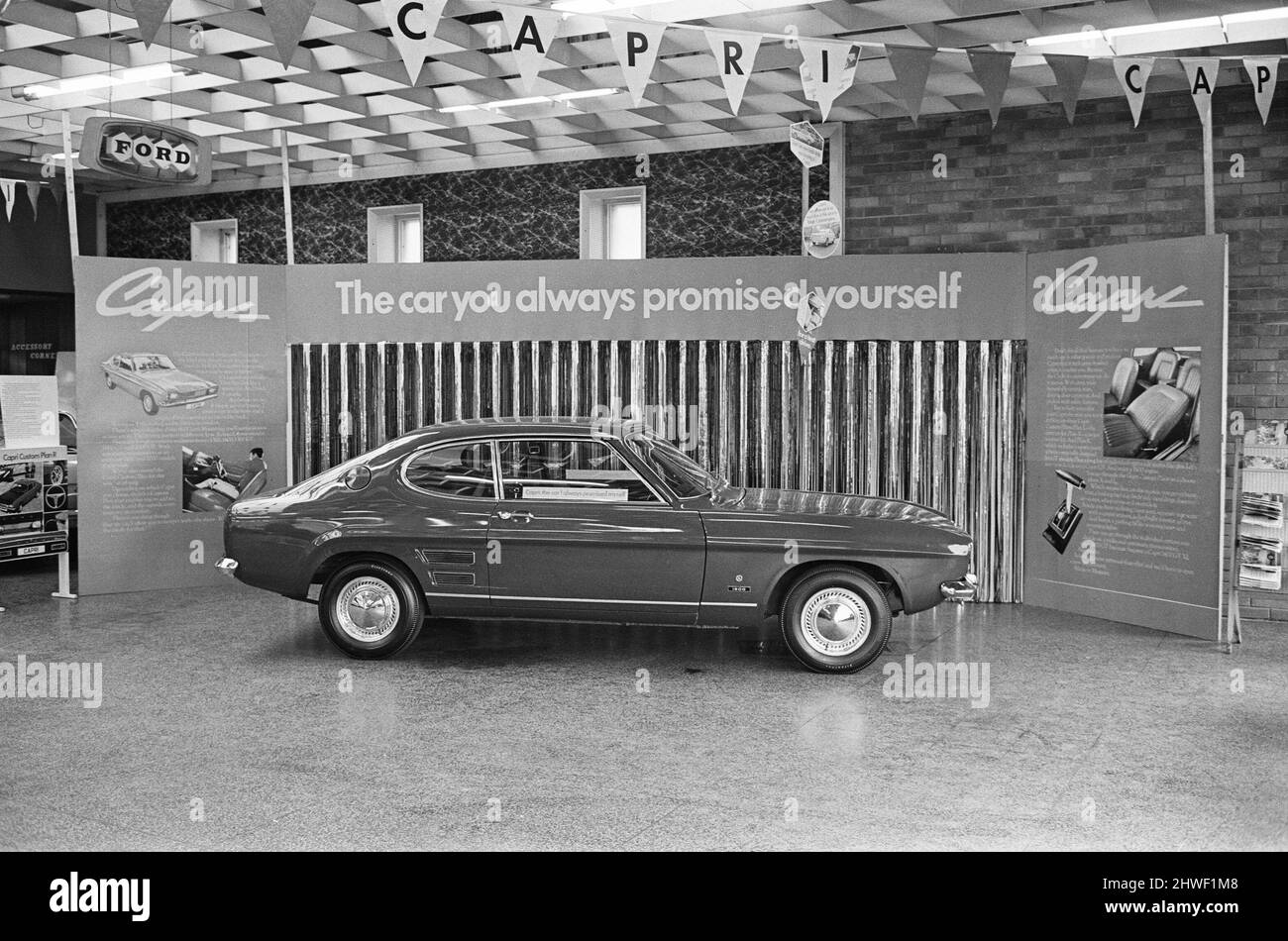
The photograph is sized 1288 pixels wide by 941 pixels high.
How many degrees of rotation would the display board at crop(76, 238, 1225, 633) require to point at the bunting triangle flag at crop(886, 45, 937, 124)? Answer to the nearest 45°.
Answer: approximately 45° to its left

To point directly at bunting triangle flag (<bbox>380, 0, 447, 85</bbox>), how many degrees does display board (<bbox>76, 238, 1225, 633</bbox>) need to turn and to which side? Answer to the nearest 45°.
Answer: approximately 45° to its right

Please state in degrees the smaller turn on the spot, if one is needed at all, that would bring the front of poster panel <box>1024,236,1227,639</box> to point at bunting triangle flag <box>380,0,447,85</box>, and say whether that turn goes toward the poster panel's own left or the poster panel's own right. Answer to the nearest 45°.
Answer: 0° — it already faces it

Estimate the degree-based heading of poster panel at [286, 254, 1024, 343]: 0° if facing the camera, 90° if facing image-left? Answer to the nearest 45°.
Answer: approximately 0°

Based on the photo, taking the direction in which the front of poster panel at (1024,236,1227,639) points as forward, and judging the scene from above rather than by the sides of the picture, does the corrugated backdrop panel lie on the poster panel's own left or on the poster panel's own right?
on the poster panel's own right

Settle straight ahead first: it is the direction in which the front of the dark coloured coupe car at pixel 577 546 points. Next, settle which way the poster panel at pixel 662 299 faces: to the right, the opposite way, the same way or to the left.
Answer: to the right

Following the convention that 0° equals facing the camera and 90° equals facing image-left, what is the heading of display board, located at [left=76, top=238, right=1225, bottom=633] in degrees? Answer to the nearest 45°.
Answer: approximately 0°

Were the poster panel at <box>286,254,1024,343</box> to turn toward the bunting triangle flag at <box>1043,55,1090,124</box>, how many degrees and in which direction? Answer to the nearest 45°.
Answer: approximately 45° to its left

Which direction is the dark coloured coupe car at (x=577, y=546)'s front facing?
to the viewer's right

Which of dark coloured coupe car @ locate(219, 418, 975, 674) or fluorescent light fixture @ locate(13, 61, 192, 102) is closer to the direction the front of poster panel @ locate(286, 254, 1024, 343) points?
the dark coloured coupe car
